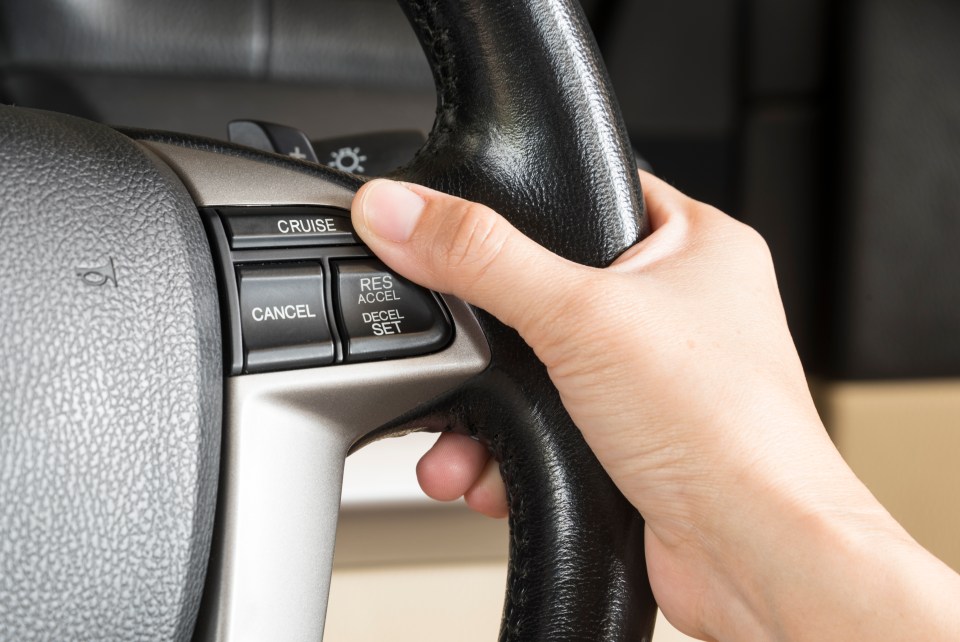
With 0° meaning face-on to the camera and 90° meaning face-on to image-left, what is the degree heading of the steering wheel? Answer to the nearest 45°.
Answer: approximately 0°
